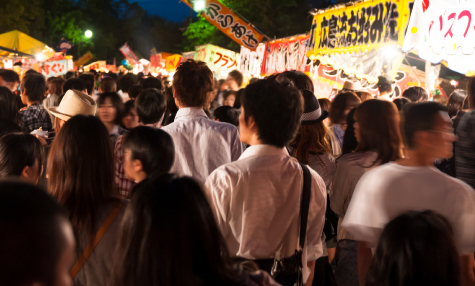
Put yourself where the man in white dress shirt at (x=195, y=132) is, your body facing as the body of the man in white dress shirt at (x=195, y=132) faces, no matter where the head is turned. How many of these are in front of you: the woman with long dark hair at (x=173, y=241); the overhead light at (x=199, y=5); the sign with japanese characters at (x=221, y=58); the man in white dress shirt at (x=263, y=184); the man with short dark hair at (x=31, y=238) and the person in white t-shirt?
2

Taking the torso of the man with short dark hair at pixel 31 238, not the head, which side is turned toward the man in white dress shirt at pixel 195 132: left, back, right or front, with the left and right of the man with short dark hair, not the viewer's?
front

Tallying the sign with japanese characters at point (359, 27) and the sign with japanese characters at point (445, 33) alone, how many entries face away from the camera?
0

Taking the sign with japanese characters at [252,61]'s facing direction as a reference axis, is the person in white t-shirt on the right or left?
on its left

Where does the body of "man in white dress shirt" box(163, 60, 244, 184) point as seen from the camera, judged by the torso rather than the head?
away from the camera

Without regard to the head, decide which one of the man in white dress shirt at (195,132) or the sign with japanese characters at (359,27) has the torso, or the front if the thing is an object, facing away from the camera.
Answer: the man in white dress shirt

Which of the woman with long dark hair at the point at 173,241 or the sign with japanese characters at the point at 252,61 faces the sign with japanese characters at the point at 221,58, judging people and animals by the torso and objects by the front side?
the woman with long dark hair

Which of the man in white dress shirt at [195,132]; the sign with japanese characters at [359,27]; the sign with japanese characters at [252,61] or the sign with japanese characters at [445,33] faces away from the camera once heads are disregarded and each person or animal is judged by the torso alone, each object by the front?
the man in white dress shirt

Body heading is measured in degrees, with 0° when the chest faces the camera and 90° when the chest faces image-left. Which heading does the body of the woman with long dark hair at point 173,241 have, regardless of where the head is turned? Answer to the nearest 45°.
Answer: approximately 180°

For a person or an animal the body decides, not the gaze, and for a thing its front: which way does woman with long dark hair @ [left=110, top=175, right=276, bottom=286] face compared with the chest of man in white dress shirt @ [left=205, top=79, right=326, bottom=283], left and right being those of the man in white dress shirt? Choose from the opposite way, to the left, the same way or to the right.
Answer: the same way

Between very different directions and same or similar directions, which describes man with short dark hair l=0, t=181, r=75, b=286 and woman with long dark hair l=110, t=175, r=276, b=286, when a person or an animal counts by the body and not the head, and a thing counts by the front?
same or similar directions

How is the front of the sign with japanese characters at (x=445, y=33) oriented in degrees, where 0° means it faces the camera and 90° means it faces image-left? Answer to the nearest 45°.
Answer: approximately 45°

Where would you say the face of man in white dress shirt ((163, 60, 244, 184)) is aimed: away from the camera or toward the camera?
away from the camera

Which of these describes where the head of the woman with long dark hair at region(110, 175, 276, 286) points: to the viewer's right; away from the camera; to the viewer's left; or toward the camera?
away from the camera

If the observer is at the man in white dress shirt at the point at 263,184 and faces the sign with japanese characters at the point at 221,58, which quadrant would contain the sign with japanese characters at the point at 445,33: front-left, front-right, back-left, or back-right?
front-right

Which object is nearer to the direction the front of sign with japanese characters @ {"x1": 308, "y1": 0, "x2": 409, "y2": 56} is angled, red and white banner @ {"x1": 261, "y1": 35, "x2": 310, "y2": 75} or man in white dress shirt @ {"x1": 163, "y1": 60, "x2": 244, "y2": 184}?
the man in white dress shirt

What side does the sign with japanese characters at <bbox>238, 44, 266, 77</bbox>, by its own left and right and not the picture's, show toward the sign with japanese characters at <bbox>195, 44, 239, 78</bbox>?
right

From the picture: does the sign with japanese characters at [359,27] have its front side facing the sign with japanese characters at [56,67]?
no

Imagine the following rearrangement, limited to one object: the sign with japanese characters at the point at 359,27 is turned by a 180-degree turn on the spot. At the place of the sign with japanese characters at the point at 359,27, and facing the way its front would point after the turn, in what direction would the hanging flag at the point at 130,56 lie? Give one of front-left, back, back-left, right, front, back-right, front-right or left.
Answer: left
